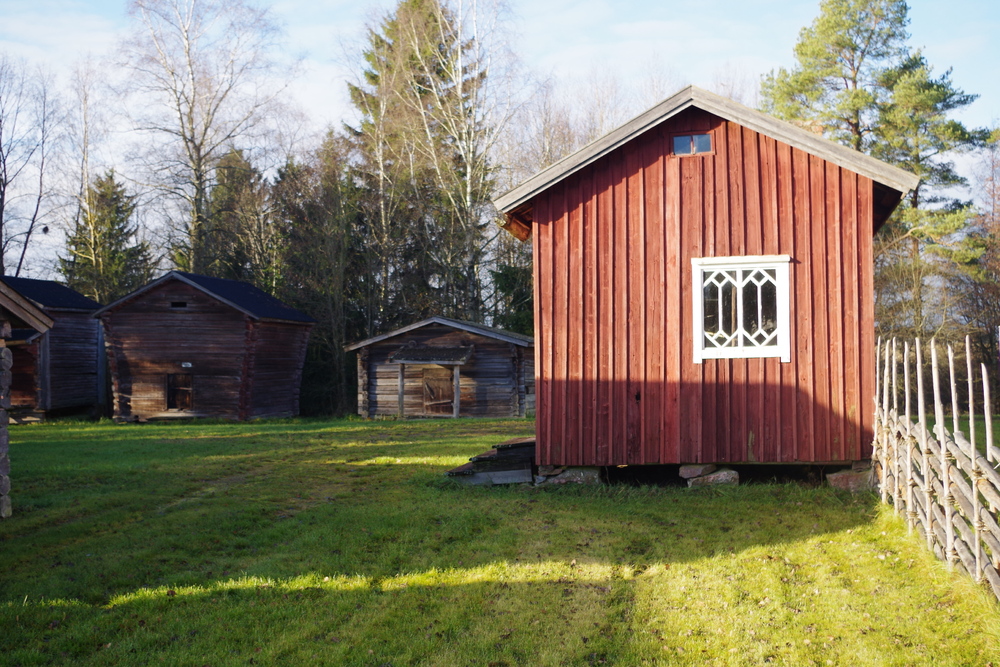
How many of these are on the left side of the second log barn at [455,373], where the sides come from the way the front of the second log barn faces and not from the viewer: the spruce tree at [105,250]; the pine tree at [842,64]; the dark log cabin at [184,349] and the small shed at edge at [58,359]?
1

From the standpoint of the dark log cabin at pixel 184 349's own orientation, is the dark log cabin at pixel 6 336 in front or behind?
in front

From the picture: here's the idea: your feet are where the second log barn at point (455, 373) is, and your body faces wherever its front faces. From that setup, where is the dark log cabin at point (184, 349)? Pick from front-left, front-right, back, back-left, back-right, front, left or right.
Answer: right

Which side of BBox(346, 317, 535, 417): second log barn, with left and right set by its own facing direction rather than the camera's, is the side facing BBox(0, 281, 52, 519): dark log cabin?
front

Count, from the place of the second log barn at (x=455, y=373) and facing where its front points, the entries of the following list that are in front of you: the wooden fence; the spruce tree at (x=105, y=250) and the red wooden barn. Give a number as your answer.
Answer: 2

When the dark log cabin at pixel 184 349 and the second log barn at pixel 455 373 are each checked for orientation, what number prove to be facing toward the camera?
2

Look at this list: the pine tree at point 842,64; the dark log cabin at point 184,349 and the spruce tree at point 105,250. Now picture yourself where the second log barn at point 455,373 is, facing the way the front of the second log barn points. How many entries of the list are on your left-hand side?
1

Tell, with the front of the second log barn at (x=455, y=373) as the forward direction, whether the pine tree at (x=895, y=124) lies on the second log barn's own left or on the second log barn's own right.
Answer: on the second log barn's own left

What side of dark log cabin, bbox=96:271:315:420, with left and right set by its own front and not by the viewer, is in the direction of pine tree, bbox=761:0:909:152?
left

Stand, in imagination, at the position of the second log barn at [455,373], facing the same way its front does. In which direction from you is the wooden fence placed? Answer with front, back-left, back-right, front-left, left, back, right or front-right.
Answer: front

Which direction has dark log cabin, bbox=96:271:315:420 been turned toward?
toward the camera
